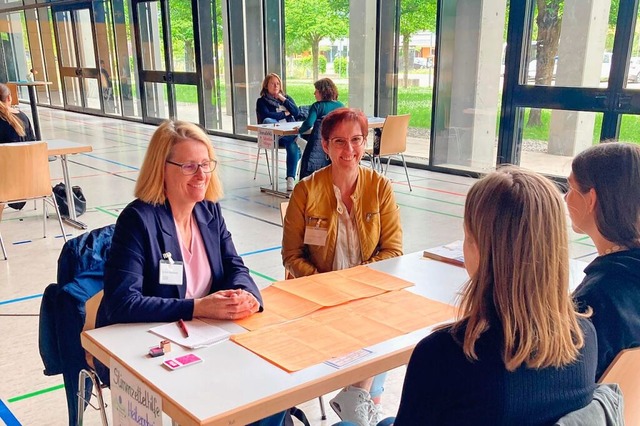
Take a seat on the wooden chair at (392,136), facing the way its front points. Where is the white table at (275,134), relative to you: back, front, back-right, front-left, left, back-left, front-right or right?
front-left

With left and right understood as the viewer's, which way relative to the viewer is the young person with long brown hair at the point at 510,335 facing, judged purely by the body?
facing away from the viewer and to the left of the viewer

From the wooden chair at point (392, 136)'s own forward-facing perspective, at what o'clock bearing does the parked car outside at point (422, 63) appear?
The parked car outside is roughly at 2 o'clock from the wooden chair.

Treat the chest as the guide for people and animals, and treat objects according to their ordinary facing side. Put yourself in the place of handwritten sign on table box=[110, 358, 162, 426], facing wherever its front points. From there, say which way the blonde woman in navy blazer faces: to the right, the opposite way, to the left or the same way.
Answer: to the left

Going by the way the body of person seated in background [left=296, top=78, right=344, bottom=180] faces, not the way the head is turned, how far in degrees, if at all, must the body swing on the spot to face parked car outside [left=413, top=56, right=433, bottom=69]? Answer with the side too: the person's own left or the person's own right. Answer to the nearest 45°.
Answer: approximately 90° to the person's own right

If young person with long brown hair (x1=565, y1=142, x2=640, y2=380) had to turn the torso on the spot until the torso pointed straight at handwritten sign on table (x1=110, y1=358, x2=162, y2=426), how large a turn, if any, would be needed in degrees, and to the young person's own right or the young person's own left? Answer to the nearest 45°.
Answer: approximately 90° to the young person's own left

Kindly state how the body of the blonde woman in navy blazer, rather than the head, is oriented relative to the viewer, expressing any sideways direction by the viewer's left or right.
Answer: facing the viewer and to the right of the viewer

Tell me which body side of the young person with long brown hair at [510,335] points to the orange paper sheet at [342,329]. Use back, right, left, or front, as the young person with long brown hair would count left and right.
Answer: front

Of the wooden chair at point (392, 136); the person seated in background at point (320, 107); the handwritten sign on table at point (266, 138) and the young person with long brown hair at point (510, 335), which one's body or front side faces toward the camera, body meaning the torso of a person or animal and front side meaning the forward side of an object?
the handwritten sign on table

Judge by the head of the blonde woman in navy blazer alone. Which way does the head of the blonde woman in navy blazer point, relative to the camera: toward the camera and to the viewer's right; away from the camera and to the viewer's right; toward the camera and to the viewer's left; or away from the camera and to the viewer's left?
toward the camera and to the viewer's right

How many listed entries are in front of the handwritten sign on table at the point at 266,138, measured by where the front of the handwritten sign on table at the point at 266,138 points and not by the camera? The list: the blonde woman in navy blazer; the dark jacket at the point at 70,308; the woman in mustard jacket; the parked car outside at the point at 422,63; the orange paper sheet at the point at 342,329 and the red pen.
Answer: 5

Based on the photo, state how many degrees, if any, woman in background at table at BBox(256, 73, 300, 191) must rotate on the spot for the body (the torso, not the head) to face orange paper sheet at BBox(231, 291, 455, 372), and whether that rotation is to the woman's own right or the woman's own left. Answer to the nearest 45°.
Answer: approximately 45° to the woman's own right

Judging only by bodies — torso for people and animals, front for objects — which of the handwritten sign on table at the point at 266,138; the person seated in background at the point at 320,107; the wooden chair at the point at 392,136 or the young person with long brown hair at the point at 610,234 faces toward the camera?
the handwritten sign on table

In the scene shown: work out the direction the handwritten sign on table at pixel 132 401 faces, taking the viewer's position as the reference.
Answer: facing the viewer and to the left of the viewer

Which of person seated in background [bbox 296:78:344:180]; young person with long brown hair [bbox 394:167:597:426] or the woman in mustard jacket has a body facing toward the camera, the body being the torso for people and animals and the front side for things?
the woman in mustard jacket

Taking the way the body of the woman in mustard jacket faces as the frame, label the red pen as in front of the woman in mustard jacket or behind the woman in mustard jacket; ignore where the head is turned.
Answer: in front

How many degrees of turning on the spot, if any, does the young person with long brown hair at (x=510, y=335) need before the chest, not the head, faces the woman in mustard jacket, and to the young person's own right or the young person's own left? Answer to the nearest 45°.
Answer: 0° — they already face them

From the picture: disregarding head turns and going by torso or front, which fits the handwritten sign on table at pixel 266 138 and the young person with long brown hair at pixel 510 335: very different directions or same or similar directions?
very different directions
